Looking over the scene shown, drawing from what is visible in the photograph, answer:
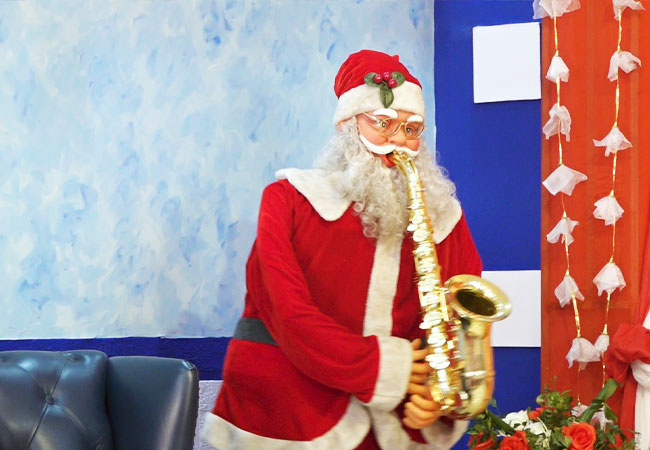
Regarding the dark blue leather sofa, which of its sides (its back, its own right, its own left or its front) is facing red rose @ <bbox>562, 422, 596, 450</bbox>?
left

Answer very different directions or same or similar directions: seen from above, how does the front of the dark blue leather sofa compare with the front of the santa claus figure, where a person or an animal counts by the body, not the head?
same or similar directions

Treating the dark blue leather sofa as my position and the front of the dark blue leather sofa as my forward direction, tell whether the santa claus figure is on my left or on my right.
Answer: on my left

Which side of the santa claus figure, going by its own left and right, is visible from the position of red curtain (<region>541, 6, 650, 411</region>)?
left

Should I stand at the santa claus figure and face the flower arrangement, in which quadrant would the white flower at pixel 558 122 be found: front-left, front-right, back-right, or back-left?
front-left

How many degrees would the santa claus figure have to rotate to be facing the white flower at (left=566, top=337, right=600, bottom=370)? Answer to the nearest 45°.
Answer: approximately 90° to its left

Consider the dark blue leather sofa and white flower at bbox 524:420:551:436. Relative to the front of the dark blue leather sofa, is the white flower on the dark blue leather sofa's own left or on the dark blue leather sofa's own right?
on the dark blue leather sofa's own left

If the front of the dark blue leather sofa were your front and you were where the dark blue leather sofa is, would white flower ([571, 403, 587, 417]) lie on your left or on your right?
on your left

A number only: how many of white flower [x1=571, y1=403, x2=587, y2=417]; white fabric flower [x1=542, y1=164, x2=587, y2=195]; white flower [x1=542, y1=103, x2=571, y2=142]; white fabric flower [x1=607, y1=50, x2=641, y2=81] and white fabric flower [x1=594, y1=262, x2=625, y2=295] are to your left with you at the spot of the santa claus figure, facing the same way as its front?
5

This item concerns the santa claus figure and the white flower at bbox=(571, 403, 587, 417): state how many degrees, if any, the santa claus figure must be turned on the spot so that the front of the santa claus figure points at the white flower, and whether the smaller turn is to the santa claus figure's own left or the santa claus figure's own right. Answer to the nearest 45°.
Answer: approximately 90° to the santa claus figure's own left

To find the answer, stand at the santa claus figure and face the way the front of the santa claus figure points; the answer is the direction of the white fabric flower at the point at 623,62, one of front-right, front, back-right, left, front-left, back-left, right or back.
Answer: left

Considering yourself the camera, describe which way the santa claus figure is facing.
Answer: facing the viewer and to the right of the viewer

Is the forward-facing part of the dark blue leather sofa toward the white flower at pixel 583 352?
no

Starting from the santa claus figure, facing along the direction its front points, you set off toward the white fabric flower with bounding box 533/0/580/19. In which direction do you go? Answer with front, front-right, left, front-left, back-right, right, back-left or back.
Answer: left

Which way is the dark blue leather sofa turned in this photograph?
toward the camera

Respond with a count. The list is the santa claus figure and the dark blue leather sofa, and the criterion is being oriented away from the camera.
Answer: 0
